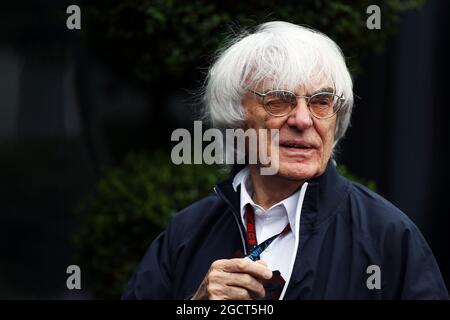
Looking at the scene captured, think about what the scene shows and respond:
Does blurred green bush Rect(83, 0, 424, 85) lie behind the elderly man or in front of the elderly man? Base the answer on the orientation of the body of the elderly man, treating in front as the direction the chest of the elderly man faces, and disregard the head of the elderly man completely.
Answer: behind

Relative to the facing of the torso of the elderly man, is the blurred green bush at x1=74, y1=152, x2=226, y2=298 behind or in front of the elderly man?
behind

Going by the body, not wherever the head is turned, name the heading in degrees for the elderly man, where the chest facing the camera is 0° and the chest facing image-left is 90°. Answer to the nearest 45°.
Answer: approximately 0°
